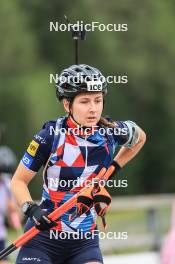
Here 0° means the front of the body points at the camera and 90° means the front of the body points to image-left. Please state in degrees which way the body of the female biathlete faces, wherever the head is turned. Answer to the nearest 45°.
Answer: approximately 315°
